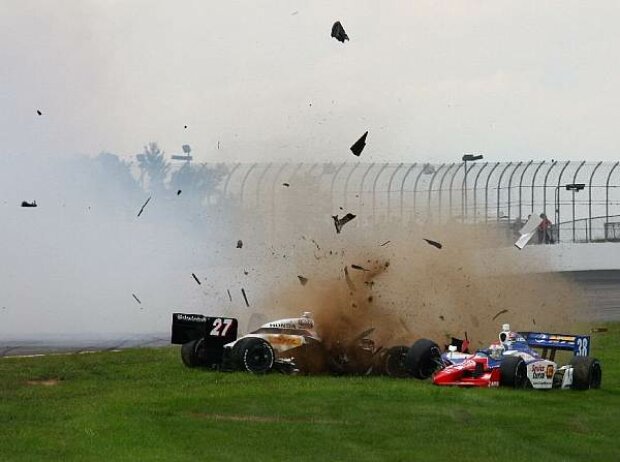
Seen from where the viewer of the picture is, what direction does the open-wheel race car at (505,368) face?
facing the viewer and to the left of the viewer

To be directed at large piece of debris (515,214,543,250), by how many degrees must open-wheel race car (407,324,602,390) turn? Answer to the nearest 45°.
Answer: approximately 135° to its right

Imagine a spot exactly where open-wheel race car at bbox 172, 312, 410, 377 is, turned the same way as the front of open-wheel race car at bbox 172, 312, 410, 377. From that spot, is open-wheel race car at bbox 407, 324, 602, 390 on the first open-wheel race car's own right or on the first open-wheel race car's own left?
on the first open-wheel race car's own right

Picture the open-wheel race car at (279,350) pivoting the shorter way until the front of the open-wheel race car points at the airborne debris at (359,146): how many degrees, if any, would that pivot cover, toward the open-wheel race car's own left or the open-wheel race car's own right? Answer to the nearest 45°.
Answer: approximately 45° to the open-wheel race car's own left

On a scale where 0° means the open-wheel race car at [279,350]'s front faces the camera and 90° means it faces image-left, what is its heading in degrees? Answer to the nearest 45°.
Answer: approximately 225°

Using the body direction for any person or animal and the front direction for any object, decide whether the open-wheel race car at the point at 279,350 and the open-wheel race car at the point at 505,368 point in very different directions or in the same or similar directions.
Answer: very different directions

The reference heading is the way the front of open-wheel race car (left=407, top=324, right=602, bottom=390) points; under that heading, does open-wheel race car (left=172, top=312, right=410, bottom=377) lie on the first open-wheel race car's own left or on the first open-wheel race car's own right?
on the first open-wheel race car's own right
